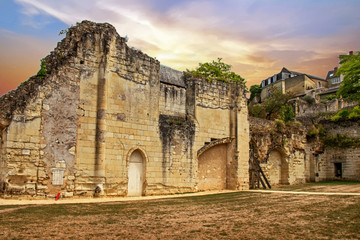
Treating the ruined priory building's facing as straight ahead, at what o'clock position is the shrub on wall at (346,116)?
The shrub on wall is roughly at 8 o'clock from the ruined priory building.

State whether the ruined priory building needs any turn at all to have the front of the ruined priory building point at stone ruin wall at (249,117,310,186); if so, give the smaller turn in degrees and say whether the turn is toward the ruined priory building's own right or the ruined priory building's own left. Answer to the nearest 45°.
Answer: approximately 135° to the ruined priory building's own left

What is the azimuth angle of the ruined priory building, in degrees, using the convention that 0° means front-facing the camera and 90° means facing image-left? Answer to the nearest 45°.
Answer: approximately 0°

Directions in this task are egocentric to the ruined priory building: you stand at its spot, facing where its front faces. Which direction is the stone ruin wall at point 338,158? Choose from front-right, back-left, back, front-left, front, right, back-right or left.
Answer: back-left

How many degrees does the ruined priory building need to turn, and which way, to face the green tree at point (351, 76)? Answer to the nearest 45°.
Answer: approximately 90° to its left

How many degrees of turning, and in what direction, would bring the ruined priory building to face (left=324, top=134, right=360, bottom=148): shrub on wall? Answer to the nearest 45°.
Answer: approximately 135° to its left

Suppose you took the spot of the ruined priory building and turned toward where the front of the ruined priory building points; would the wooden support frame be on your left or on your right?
on your left
